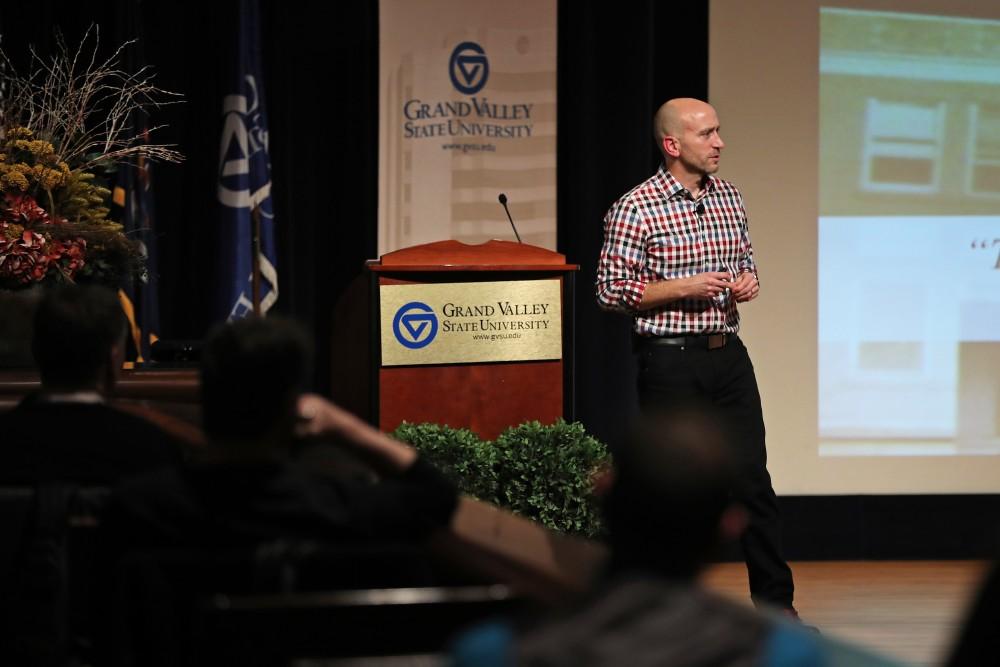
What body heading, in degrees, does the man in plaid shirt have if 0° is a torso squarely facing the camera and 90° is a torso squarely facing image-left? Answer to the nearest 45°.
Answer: approximately 315°

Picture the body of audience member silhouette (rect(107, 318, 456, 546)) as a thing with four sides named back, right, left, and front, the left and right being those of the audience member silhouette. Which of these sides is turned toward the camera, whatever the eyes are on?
back

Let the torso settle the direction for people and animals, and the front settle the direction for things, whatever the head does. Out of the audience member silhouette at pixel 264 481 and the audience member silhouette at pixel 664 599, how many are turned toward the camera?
0

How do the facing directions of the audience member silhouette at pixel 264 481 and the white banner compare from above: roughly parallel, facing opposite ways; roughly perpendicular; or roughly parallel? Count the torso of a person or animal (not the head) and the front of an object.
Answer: roughly parallel, facing opposite ways

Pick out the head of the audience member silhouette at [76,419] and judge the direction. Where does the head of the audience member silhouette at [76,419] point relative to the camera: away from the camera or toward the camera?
away from the camera

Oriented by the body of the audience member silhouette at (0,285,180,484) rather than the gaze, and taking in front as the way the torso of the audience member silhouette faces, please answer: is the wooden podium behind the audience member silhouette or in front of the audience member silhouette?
in front

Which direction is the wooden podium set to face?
toward the camera

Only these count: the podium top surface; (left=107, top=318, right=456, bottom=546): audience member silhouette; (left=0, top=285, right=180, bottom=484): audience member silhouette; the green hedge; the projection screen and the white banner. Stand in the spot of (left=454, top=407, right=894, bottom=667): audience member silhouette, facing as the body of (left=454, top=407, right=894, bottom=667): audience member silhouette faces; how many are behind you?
0

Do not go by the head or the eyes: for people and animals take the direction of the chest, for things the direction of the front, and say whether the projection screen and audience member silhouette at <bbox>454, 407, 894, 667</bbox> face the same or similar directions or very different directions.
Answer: very different directions

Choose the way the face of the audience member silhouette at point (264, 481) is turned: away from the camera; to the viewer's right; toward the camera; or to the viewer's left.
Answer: away from the camera

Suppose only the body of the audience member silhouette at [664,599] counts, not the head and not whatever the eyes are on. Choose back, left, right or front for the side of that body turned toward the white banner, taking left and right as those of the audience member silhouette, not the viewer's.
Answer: front

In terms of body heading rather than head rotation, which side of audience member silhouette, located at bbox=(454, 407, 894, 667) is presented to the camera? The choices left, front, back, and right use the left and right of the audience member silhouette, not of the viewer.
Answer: back

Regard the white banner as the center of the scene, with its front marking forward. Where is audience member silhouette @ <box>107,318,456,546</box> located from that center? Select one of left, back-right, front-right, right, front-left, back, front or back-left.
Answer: front

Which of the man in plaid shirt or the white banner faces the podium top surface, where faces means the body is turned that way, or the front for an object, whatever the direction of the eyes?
the white banner

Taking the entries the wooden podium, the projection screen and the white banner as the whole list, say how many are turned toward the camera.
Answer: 3

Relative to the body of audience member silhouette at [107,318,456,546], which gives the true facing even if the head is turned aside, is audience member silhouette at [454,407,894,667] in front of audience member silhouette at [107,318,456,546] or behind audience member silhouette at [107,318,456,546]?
behind

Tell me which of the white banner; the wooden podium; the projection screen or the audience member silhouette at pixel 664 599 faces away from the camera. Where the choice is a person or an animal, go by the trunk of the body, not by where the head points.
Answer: the audience member silhouette

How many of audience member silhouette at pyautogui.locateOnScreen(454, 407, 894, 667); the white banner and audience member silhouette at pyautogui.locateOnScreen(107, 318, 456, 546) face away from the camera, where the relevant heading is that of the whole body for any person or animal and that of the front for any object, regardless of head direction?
2

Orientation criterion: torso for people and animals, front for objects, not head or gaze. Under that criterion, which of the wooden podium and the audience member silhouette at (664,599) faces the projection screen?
the audience member silhouette

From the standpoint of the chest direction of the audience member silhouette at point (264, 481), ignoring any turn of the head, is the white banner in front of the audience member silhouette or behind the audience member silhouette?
in front

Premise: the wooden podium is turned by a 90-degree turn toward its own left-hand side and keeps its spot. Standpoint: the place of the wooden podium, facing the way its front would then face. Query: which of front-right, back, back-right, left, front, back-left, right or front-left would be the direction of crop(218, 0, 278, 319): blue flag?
back-left

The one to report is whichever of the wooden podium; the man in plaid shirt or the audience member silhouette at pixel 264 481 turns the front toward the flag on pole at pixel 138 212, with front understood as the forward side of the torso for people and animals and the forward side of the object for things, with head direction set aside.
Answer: the audience member silhouette
